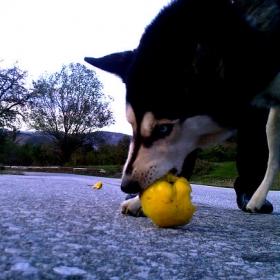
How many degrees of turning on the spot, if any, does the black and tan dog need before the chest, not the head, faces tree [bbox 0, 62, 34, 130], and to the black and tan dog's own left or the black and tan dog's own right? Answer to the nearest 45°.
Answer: approximately 90° to the black and tan dog's own right

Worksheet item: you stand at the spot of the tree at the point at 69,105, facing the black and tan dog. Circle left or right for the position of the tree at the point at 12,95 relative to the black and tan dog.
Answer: right

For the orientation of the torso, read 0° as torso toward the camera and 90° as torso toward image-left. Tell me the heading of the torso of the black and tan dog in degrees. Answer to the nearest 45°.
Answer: approximately 45°

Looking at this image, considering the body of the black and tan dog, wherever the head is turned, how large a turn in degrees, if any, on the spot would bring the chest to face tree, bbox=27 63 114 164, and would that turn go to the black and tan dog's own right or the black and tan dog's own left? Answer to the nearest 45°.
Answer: approximately 135° to the black and tan dog's own right

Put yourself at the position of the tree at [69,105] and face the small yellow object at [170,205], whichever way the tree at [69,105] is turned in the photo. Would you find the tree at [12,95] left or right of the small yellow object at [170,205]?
right
